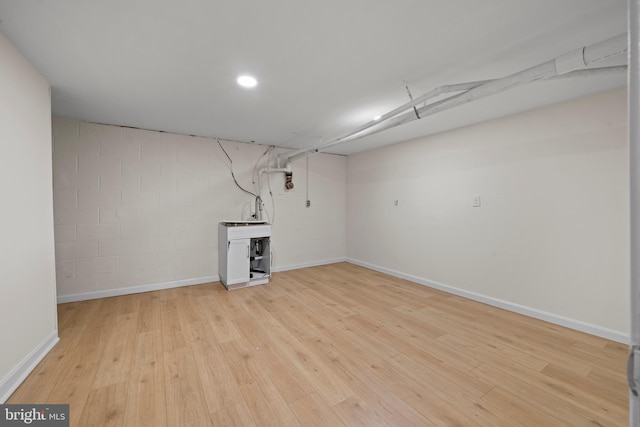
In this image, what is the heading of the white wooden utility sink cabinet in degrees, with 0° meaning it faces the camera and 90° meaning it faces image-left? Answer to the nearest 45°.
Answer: approximately 0°

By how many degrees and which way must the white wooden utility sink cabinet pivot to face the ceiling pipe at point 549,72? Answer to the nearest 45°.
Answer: approximately 45° to its left
